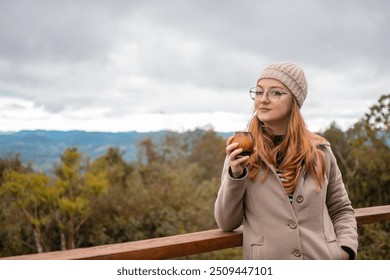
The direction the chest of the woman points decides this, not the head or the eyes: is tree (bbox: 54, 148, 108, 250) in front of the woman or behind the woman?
behind

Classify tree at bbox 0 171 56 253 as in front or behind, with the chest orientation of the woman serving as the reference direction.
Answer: behind

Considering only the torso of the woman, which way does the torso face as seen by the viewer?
toward the camera
